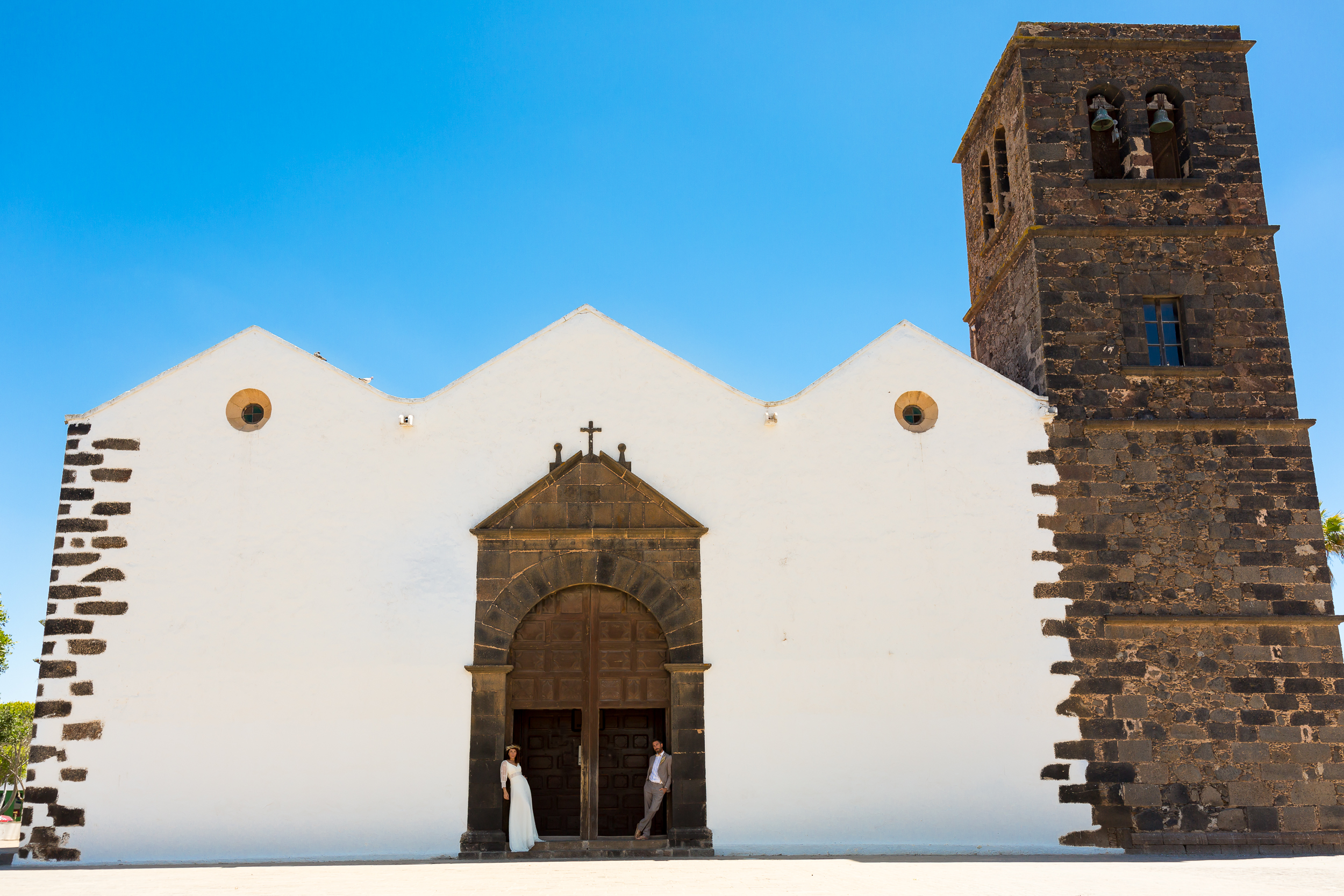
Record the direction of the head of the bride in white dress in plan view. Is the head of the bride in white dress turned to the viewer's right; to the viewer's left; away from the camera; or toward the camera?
toward the camera

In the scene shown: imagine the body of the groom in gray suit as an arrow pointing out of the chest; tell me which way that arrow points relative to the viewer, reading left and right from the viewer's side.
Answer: facing the viewer and to the left of the viewer

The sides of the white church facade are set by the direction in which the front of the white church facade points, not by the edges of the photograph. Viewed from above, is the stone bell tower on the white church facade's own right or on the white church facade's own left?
on the white church facade's own left

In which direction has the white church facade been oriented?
toward the camera

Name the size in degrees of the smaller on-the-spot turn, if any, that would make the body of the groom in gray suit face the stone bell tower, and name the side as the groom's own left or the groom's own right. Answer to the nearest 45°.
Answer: approximately 135° to the groom's own left

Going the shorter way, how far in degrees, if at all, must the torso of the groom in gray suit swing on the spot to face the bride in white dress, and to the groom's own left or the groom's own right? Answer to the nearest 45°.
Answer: approximately 45° to the groom's own right
